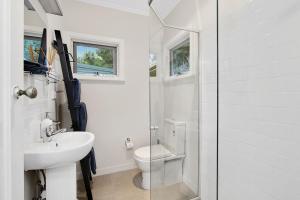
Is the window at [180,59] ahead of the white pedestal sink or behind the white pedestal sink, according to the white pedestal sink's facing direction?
ahead

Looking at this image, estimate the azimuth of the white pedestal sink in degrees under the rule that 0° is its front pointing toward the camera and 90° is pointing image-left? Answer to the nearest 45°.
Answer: approximately 270°

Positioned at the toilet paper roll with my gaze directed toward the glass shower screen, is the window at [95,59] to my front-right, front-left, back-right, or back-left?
back-right

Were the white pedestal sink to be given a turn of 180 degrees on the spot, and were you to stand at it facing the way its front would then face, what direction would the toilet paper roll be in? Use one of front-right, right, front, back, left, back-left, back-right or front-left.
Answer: back-right

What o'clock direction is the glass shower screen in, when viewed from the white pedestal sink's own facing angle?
The glass shower screen is roughly at 12 o'clock from the white pedestal sink.

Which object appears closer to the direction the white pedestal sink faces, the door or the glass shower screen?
the glass shower screen

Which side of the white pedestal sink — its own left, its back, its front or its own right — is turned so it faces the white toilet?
front

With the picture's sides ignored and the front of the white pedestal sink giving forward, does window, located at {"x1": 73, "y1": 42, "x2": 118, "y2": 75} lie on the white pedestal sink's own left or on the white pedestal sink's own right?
on the white pedestal sink's own left

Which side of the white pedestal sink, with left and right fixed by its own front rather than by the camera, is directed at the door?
right

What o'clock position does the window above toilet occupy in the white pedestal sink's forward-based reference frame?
The window above toilet is roughly at 12 o'clock from the white pedestal sink.
